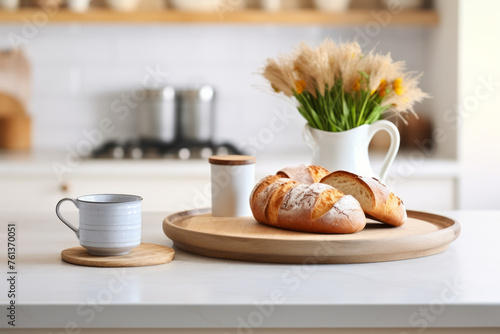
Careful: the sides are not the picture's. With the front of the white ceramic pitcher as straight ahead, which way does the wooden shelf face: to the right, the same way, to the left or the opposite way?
to the left

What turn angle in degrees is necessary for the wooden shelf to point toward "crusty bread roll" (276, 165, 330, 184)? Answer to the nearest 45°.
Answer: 0° — it already faces it

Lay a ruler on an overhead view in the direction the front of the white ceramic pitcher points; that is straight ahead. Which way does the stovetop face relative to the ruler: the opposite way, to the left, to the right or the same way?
to the left

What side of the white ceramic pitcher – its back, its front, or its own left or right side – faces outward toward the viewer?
left

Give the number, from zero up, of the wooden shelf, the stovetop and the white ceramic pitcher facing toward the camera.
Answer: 2

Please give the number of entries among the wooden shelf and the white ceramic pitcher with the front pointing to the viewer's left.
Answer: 1

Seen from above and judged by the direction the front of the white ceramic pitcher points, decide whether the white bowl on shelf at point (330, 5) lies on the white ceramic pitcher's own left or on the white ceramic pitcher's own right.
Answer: on the white ceramic pitcher's own right

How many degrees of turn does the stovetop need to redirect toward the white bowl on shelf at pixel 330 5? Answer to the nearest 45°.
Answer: approximately 90° to its left
